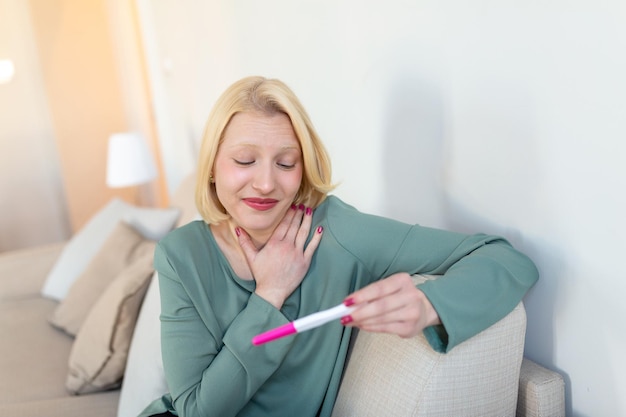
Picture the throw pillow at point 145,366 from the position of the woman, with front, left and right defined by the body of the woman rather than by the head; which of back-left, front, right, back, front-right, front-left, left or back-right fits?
back-right

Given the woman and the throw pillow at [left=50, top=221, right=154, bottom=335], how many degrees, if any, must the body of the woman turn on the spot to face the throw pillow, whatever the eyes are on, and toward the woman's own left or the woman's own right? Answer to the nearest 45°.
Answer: approximately 135° to the woman's own right

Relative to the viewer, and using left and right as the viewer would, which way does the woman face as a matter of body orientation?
facing the viewer

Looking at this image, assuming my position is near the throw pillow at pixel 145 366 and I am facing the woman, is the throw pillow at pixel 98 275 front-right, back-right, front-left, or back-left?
back-left

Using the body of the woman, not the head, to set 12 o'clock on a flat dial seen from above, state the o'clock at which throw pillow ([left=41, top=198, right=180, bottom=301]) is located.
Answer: The throw pillow is roughly at 5 o'clock from the woman.
